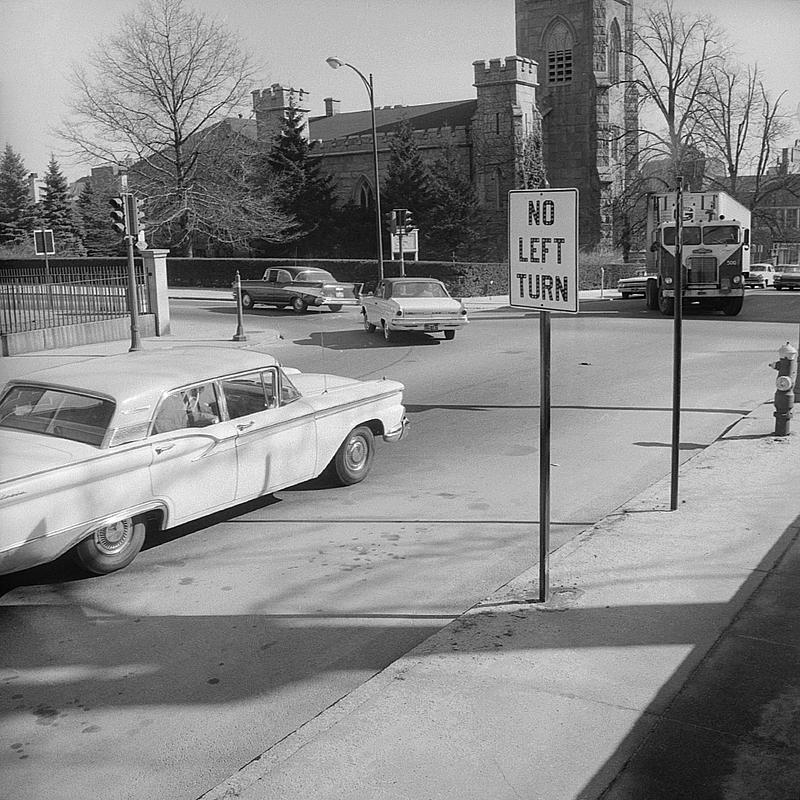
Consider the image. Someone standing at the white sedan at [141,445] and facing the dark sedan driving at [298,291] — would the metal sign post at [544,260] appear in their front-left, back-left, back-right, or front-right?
back-right

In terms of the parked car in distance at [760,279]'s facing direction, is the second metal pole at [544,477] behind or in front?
in front

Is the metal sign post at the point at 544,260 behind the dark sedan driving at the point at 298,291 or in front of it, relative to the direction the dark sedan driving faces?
behind

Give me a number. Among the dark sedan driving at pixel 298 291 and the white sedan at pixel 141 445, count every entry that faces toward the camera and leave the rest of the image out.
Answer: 0

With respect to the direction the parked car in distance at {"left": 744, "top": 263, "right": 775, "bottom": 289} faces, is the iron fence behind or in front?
in front

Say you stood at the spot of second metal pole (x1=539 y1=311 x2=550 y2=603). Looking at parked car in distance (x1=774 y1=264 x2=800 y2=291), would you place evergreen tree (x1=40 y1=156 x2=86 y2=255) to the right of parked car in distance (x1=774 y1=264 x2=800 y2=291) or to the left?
left

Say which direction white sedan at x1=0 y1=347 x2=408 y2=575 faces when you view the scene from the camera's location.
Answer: facing away from the viewer and to the right of the viewer

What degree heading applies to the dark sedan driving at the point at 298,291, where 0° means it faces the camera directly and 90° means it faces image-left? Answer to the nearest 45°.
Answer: approximately 135°
